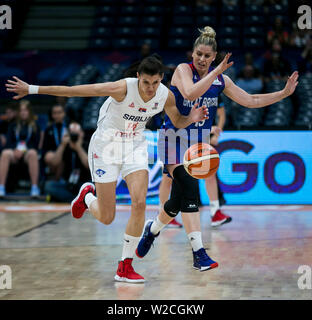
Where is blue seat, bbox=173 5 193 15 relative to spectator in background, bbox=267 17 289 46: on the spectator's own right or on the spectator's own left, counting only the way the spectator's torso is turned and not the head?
on the spectator's own right

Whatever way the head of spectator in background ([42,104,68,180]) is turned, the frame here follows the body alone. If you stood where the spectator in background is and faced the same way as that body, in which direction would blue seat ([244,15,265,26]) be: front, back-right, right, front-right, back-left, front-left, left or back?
back-left

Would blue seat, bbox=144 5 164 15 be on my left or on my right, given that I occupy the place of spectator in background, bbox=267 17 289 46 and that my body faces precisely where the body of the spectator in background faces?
on my right

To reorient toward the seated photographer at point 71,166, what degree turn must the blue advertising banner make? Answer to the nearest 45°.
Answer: approximately 90° to its right

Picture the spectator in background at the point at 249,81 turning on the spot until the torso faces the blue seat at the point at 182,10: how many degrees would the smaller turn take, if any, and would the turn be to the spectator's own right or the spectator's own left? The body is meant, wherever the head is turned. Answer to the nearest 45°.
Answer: approximately 135° to the spectator's own right

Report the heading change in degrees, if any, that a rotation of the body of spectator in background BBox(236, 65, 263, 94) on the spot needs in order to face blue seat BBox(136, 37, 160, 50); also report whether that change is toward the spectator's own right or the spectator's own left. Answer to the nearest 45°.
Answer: approximately 135° to the spectator's own right

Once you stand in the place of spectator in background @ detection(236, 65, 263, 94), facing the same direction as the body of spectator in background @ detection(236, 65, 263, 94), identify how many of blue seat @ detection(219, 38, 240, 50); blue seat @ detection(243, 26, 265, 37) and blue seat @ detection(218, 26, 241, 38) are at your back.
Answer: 3

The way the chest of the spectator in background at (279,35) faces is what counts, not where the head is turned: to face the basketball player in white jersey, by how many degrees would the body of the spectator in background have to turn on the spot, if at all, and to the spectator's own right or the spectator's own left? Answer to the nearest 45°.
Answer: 0° — they already face them

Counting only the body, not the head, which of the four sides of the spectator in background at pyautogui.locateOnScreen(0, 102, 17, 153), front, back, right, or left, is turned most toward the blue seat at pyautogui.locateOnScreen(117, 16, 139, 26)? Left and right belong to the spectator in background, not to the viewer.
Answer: back

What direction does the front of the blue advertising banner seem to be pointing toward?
toward the camera

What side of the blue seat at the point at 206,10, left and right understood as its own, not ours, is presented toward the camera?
front

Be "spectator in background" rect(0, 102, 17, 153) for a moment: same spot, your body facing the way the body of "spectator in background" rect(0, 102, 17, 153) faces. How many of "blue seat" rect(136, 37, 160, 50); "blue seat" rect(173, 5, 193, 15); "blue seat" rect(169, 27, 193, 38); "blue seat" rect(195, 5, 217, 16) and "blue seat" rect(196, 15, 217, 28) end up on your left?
5

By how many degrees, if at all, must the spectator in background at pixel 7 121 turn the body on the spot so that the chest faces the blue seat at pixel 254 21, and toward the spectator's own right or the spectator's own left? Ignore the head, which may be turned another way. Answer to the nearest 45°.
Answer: approximately 90° to the spectator's own left
